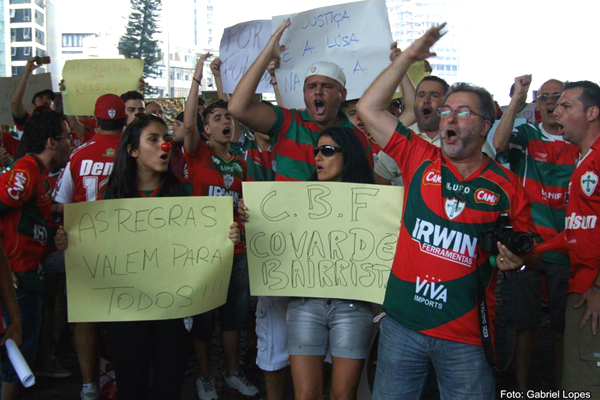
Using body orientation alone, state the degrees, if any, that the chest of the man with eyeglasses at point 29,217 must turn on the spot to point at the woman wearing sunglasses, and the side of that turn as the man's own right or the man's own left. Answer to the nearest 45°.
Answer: approximately 45° to the man's own right

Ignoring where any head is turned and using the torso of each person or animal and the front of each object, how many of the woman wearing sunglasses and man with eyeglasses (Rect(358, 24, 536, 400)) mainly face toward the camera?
2

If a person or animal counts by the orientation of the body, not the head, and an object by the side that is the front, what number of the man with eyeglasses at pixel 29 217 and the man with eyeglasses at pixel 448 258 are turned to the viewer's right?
1

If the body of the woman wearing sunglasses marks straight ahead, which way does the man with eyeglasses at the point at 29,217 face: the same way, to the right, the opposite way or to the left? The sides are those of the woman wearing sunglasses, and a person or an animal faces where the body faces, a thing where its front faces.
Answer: to the left

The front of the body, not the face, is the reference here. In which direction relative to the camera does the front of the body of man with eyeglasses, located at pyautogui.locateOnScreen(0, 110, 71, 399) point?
to the viewer's right

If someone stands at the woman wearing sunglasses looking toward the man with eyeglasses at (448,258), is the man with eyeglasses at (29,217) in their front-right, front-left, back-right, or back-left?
back-right

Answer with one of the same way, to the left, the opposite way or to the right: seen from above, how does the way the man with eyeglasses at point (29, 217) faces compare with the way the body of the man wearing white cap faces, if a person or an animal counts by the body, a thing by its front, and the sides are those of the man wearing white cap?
to the left

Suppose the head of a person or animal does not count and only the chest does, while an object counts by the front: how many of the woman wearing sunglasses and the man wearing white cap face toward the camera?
2

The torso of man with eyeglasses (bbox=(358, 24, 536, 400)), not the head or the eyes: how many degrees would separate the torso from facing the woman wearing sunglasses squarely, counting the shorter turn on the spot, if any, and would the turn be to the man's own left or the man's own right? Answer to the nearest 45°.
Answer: approximately 135° to the man's own right

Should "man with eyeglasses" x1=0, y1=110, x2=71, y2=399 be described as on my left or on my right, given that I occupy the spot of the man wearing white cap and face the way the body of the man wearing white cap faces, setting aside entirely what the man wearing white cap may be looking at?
on my right

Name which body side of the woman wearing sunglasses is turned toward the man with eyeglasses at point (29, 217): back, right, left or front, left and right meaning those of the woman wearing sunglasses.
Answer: right

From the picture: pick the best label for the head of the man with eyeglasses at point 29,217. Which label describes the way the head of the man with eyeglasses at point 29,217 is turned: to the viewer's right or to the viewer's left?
to the viewer's right
